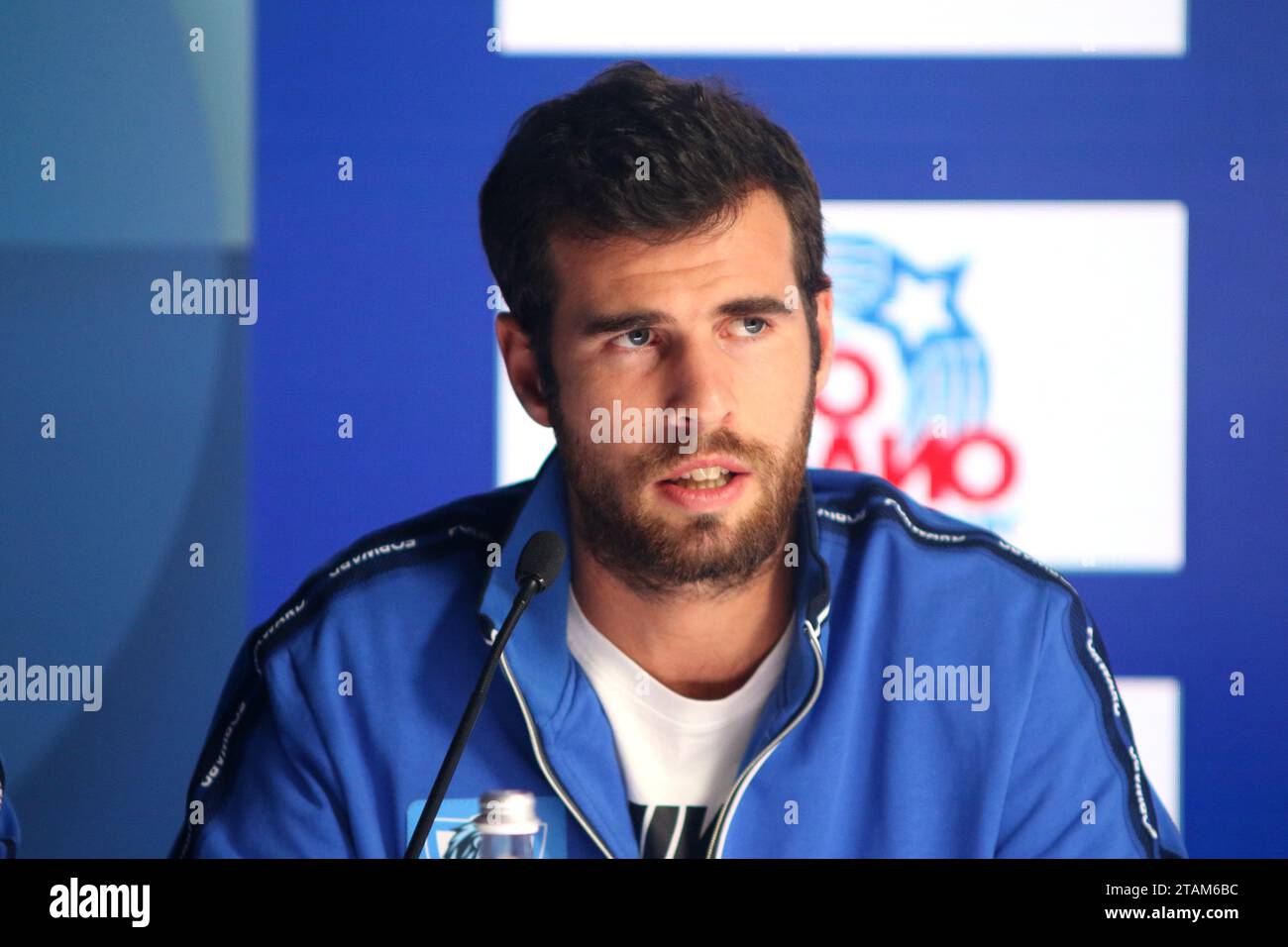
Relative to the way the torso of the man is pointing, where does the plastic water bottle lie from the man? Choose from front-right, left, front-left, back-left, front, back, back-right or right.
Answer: front

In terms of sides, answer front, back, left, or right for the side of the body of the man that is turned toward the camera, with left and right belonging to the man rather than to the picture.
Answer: front
